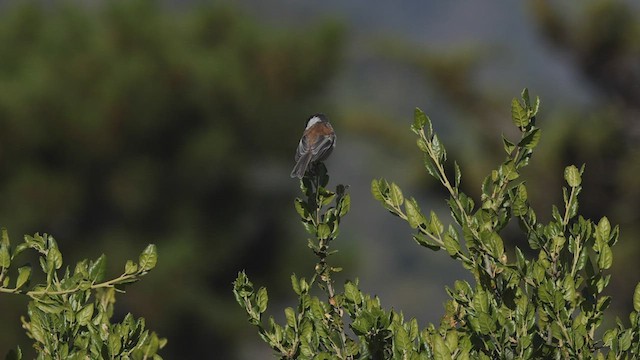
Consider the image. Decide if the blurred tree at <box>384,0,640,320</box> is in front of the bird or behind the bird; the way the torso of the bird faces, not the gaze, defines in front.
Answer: in front

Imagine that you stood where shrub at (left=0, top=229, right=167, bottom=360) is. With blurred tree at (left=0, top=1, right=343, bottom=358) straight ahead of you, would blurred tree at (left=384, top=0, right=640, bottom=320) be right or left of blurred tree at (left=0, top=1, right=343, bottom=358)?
right

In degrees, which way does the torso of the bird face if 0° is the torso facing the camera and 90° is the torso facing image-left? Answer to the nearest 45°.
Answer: approximately 225°

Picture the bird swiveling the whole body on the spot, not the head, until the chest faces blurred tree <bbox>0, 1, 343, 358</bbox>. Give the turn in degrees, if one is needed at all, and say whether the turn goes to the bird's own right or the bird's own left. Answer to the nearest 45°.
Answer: approximately 45° to the bird's own left
